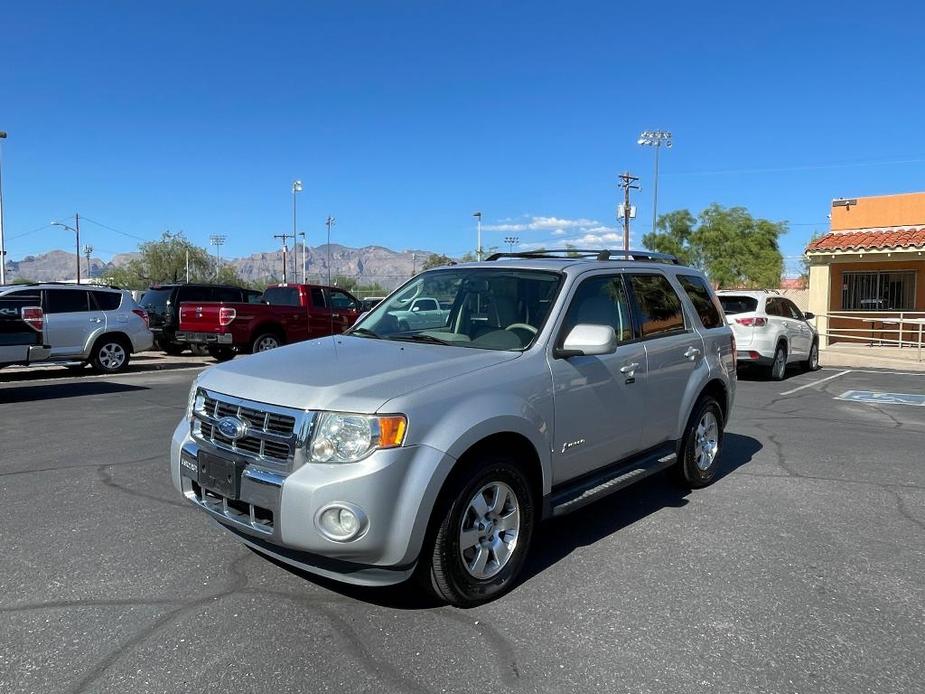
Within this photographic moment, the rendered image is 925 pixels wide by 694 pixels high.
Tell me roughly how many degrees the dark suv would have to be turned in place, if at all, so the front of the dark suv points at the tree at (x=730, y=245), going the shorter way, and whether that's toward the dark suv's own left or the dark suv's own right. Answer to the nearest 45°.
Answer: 0° — it already faces it

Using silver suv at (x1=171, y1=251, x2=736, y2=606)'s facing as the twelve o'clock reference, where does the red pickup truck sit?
The red pickup truck is roughly at 4 o'clock from the silver suv.

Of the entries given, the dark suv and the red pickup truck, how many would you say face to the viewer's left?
0

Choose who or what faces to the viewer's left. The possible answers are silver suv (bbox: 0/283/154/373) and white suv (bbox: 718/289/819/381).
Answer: the silver suv

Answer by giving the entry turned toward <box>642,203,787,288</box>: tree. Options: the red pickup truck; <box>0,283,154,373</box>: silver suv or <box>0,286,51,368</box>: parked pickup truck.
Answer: the red pickup truck

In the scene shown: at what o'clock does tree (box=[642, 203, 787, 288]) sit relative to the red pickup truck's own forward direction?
The tree is roughly at 12 o'clock from the red pickup truck.

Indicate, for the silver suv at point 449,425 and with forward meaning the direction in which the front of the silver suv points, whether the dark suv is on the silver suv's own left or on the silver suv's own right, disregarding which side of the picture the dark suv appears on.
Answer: on the silver suv's own right

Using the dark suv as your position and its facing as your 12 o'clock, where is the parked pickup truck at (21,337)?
The parked pickup truck is roughly at 5 o'clock from the dark suv.

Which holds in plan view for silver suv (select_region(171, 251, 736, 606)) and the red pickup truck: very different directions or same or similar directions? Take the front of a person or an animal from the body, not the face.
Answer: very different directions

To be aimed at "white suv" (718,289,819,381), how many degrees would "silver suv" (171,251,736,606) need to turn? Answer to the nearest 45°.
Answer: approximately 180°

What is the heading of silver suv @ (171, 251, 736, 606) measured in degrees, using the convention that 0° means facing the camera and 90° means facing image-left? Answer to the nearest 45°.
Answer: approximately 45°
